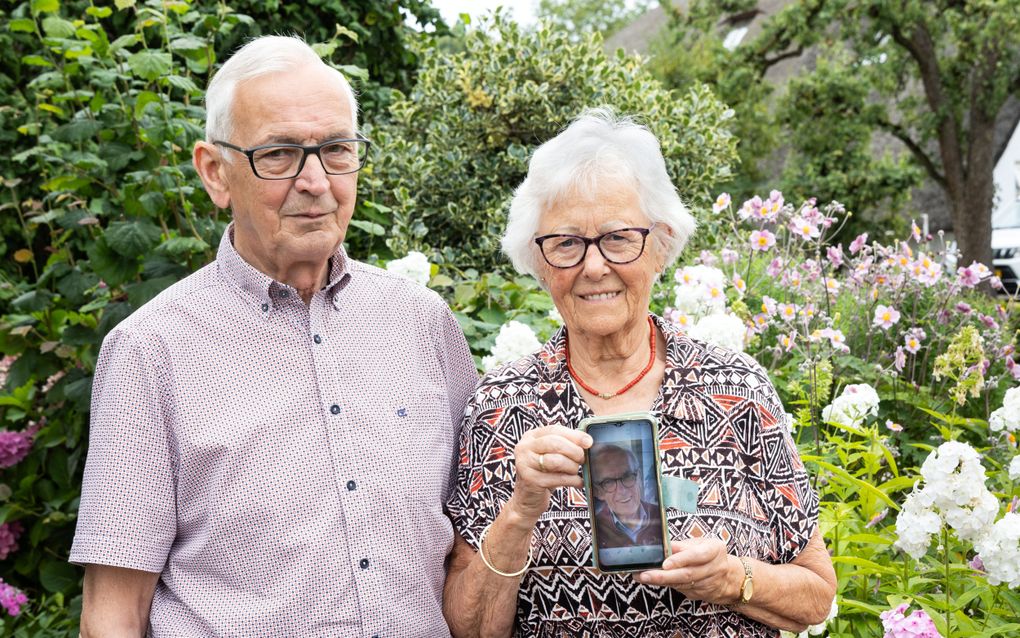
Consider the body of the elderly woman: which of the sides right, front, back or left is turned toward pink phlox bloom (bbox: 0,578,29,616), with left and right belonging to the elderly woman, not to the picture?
right

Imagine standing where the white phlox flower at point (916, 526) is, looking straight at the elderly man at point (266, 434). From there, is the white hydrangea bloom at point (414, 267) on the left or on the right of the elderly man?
right

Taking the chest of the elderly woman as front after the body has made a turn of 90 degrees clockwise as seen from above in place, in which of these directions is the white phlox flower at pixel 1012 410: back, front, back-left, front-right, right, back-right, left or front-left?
back-right

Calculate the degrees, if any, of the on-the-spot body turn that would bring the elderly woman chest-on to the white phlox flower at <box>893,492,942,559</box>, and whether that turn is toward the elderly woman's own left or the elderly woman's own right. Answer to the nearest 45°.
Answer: approximately 135° to the elderly woman's own left

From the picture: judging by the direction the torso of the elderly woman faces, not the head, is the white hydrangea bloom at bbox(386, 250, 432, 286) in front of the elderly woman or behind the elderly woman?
behind

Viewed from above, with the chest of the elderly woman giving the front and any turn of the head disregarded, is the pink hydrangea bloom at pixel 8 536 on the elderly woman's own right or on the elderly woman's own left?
on the elderly woman's own right

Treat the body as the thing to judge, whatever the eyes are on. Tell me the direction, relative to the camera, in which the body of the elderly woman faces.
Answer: toward the camera

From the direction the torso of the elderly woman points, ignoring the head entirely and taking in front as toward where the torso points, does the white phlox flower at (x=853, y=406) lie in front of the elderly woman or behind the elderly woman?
behind

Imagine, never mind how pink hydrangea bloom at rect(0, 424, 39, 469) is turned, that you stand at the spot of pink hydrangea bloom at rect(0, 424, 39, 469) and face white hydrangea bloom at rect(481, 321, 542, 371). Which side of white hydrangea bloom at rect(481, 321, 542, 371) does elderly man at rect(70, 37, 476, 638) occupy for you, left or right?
right

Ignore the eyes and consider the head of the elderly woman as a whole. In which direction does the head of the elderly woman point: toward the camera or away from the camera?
toward the camera

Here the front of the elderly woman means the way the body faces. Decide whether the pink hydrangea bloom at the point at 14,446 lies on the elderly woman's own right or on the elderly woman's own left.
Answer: on the elderly woman's own right

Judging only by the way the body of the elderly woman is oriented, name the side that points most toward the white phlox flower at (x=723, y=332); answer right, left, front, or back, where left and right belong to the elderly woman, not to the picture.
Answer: back
